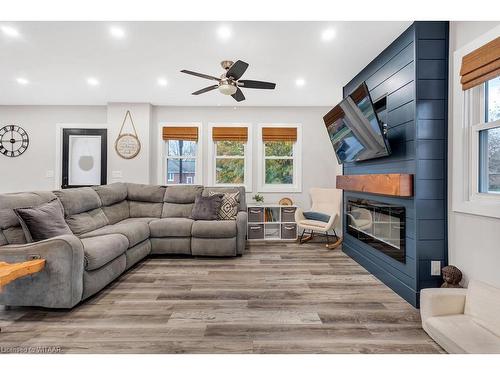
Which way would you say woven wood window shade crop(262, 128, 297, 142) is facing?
toward the camera

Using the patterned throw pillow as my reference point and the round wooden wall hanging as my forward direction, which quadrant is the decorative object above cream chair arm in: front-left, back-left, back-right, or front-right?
back-left

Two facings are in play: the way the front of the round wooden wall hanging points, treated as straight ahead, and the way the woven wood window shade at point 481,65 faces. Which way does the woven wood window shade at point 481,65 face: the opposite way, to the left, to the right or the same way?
to the right

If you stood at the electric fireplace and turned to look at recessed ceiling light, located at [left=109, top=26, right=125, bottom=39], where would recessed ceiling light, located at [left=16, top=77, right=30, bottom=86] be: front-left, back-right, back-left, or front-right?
front-right

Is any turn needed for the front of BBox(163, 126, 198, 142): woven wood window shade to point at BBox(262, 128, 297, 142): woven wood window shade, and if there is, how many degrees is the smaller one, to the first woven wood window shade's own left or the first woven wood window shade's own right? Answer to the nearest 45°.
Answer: approximately 90° to the first woven wood window shade's own left

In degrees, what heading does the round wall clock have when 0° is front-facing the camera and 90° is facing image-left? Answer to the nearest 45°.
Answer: approximately 0°

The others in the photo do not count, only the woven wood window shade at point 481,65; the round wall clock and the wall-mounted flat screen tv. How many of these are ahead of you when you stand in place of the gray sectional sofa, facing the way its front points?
2

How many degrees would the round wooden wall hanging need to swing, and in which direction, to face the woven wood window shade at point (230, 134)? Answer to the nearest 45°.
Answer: approximately 90° to its left

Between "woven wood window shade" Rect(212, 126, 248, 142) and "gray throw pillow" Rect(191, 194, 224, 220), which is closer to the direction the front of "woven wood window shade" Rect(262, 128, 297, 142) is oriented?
the gray throw pillow

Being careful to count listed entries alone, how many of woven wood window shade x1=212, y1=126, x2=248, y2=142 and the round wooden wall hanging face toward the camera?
2

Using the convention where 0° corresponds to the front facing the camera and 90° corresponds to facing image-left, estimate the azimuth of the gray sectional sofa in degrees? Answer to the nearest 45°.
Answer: approximately 315°

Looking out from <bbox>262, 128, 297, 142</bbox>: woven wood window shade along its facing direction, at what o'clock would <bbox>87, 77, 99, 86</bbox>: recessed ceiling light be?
The recessed ceiling light is roughly at 2 o'clock from the woven wood window shade.

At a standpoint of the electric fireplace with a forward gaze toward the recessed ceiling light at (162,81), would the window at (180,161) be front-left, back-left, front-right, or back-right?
front-right

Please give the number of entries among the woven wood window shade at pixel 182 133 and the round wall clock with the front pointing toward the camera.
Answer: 2

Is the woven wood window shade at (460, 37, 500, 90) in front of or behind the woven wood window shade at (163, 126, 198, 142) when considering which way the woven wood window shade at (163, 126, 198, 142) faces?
in front

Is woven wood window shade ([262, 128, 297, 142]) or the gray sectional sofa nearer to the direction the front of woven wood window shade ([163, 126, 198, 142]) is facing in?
the gray sectional sofa

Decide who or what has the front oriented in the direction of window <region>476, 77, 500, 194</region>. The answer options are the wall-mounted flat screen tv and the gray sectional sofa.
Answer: the gray sectional sofa

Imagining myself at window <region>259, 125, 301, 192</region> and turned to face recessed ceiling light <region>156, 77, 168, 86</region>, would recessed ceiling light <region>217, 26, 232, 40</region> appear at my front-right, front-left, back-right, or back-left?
front-left

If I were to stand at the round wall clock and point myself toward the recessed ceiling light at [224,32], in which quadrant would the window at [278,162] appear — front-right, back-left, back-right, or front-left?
front-left

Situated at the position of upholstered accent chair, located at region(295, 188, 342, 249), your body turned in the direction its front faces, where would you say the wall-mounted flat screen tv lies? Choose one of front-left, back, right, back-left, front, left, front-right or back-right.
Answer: front-left

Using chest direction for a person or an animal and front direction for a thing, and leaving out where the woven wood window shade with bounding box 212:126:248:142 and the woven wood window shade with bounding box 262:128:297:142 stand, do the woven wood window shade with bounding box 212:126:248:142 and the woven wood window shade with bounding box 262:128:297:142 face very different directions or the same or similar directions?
same or similar directions

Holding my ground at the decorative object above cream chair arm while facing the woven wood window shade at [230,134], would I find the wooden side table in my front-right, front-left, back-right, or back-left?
front-left
